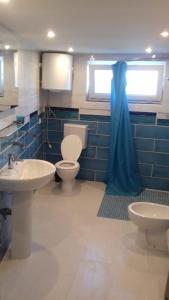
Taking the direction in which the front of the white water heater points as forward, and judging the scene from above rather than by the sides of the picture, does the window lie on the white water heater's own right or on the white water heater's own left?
on the white water heater's own left

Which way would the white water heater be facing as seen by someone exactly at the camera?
facing the viewer

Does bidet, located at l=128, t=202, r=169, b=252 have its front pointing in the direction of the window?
no

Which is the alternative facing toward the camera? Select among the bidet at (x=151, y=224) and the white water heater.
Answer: the white water heater

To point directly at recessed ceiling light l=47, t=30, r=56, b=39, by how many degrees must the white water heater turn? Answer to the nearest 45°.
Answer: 0° — it already faces it

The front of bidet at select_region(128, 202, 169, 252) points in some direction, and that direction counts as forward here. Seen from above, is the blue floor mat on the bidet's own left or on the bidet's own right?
on the bidet's own right

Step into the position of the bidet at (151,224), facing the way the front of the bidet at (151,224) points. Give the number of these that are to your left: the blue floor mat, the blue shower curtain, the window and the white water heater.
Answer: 0

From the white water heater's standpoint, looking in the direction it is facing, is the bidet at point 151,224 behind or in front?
in front

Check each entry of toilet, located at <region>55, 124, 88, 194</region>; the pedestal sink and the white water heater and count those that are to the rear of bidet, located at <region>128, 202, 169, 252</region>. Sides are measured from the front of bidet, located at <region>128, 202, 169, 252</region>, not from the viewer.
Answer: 0

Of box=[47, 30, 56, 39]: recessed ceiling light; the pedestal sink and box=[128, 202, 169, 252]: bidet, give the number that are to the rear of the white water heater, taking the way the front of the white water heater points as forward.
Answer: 0

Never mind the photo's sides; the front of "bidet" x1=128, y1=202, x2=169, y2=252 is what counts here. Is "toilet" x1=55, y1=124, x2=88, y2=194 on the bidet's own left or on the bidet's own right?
on the bidet's own right

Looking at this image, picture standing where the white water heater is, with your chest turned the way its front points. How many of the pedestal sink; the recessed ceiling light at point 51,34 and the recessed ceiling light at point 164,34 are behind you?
0

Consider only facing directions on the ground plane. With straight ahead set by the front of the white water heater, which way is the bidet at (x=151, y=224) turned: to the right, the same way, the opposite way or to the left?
to the right

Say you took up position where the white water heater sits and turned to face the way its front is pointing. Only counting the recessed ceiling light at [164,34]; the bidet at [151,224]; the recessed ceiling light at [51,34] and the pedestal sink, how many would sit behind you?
0

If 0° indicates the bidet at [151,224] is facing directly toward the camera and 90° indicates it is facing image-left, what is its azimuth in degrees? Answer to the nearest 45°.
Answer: approximately 90°
